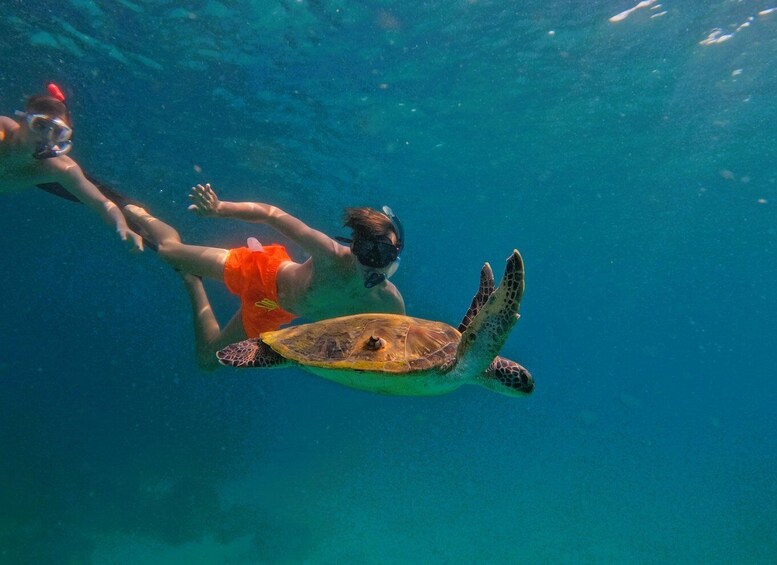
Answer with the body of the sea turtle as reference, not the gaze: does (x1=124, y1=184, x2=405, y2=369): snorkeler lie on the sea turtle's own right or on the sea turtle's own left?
on the sea turtle's own left

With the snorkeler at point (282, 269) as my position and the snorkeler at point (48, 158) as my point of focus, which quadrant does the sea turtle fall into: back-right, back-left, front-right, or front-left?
back-left

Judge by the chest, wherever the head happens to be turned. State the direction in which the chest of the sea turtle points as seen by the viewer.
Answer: to the viewer's right

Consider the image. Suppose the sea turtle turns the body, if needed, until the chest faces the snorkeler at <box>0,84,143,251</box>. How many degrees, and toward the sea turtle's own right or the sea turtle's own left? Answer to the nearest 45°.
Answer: approximately 135° to the sea turtle's own left
